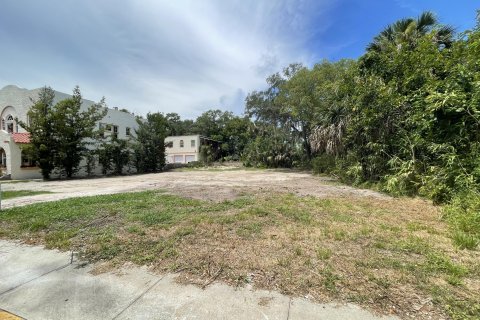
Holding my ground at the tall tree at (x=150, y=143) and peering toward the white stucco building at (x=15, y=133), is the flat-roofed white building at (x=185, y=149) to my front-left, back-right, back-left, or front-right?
back-right

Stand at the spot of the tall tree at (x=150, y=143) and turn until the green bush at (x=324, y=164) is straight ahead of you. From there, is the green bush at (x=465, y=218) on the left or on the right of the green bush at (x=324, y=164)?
right

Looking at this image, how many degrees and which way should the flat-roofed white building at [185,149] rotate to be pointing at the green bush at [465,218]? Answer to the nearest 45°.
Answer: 0° — it already faces it

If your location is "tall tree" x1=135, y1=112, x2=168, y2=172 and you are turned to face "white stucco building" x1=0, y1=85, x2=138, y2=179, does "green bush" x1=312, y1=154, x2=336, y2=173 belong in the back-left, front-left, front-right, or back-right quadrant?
back-left

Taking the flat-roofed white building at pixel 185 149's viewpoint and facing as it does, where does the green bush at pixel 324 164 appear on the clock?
The green bush is roughly at 11 o'clock from the flat-roofed white building.

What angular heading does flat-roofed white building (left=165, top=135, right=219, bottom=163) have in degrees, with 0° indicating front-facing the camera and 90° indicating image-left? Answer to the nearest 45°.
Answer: approximately 0°

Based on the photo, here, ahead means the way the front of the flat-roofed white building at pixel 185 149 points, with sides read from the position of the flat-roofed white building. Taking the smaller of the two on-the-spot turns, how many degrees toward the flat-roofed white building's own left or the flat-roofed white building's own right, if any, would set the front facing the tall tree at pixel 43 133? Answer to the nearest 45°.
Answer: approximately 45° to the flat-roofed white building's own right
